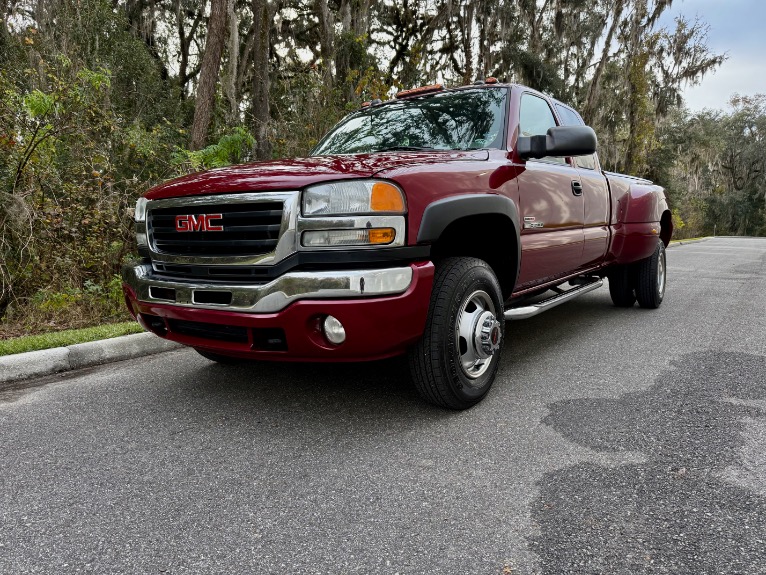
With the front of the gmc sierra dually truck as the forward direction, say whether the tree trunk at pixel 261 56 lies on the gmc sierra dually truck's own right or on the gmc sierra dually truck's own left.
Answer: on the gmc sierra dually truck's own right

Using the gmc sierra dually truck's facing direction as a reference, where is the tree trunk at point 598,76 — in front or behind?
behind

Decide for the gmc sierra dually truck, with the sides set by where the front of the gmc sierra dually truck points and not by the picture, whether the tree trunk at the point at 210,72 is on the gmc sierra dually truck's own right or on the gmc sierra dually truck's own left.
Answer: on the gmc sierra dually truck's own right

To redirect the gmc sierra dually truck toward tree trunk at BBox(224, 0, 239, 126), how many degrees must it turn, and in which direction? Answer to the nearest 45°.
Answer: approximately 135° to its right

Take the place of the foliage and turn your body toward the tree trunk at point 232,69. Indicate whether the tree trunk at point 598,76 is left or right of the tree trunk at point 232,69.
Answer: right

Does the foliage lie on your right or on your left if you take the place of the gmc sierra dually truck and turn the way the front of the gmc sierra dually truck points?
on your right

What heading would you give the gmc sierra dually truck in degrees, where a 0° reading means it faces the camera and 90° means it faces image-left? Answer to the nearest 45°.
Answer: approximately 45°
